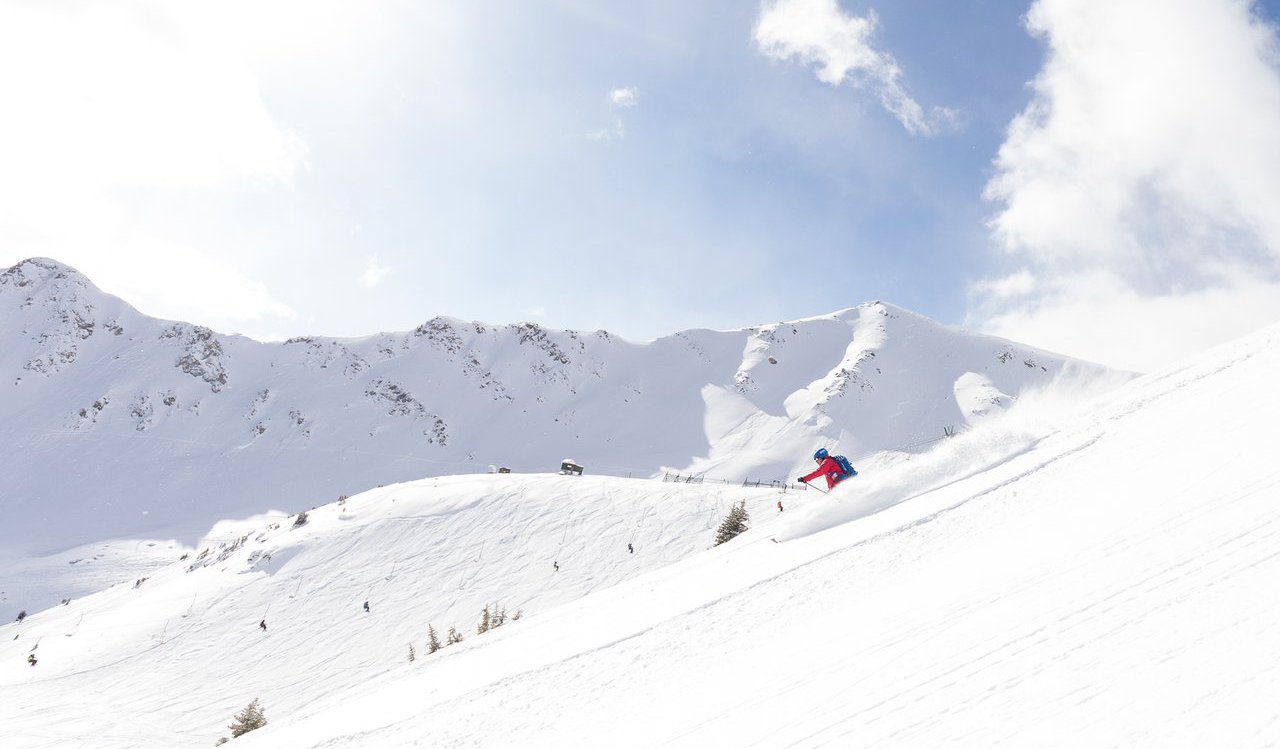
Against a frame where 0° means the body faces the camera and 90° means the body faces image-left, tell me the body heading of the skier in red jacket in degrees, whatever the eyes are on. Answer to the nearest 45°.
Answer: approximately 90°

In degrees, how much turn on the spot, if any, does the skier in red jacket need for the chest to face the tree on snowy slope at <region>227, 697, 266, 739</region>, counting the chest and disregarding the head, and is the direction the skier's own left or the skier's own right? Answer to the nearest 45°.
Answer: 0° — they already face it
